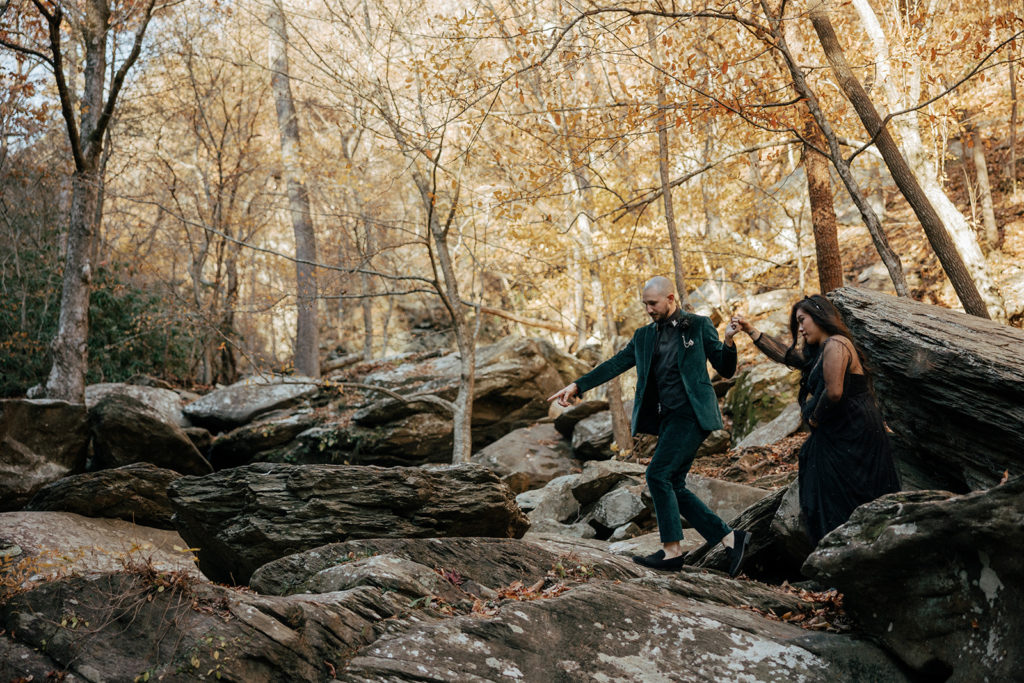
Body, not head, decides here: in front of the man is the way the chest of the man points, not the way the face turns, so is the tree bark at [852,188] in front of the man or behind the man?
behind

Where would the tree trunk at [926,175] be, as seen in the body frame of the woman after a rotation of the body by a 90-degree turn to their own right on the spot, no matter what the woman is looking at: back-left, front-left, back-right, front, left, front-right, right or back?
front

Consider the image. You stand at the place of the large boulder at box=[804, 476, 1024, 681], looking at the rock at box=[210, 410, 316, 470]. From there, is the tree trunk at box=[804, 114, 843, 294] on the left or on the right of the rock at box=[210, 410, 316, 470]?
right

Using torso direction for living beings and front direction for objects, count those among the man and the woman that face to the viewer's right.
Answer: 0

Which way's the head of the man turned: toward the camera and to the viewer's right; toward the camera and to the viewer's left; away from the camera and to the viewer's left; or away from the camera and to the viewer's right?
toward the camera and to the viewer's left

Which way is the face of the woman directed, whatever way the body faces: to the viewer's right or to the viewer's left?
to the viewer's left

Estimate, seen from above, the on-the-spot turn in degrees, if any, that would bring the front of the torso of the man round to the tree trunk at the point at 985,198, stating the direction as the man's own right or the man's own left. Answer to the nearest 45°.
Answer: approximately 180°

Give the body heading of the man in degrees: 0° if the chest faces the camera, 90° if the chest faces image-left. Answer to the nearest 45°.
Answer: approximately 45°

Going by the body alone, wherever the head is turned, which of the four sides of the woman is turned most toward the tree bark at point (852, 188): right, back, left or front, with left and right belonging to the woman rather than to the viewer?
right

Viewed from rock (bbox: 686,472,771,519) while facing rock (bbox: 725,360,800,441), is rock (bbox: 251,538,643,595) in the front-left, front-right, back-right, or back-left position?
back-left

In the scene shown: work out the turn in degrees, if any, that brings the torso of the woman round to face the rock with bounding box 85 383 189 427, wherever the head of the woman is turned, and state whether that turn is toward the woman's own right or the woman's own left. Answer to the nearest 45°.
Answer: approximately 45° to the woman's own right

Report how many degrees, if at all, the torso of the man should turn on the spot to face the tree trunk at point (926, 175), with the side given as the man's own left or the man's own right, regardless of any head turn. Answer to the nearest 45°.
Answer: approximately 180°

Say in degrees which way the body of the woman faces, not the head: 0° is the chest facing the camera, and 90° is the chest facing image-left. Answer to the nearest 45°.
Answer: approximately 90°
